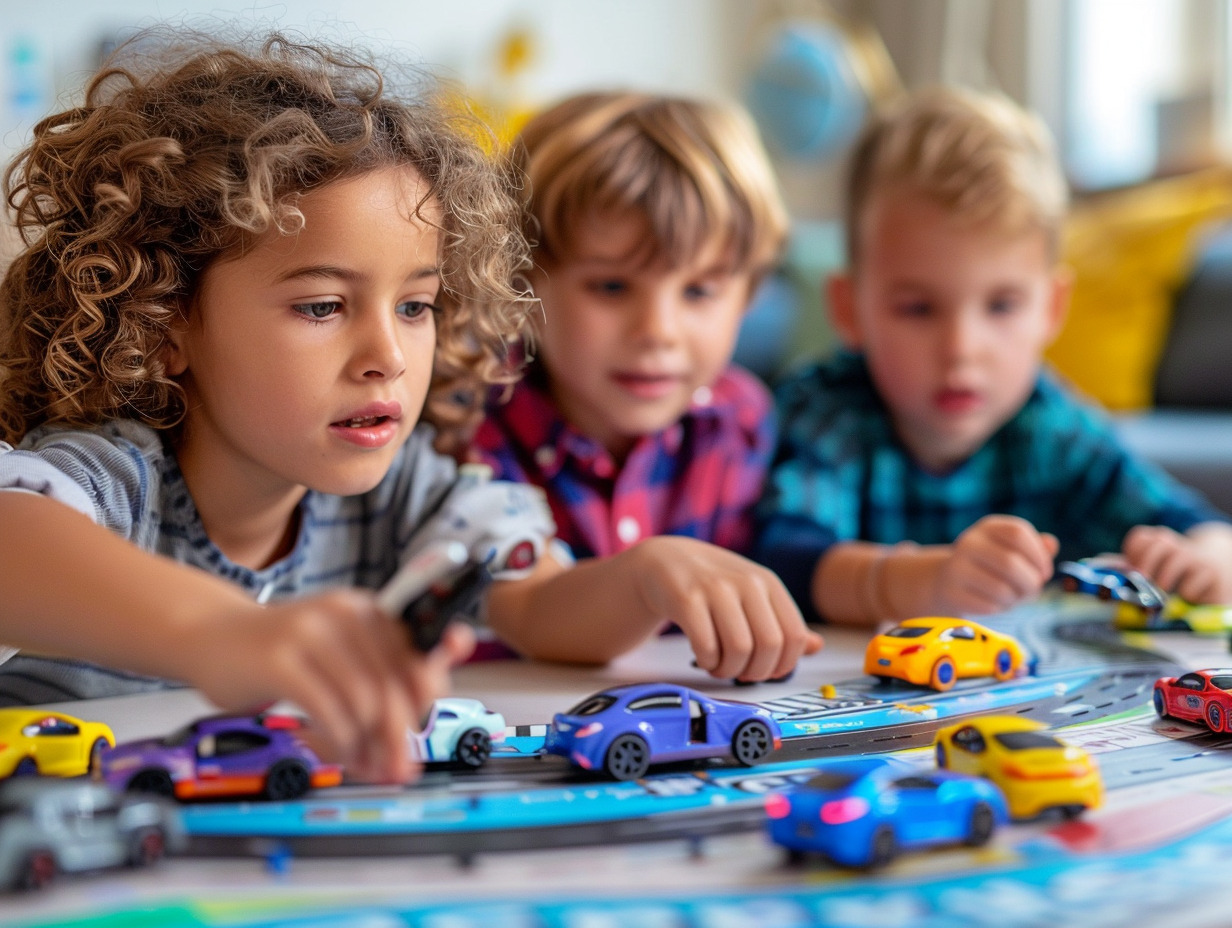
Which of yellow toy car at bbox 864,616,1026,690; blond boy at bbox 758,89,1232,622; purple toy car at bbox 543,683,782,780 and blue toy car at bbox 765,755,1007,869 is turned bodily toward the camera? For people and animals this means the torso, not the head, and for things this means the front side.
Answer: the blond boy

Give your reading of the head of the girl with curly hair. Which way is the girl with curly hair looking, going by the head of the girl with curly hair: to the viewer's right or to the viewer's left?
to the viewer's right

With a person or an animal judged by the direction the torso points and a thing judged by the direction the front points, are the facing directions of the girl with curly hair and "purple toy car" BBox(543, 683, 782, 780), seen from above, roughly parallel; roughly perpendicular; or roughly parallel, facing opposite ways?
roughly perpendicular

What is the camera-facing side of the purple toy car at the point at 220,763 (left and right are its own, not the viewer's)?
left
